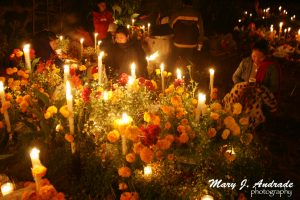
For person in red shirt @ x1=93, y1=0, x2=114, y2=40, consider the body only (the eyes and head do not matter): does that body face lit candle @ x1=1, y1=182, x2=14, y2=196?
yes

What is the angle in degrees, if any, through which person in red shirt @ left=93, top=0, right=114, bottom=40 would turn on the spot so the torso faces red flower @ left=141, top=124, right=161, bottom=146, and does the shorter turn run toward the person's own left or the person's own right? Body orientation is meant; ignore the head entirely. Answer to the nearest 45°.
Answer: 0° — they already face it

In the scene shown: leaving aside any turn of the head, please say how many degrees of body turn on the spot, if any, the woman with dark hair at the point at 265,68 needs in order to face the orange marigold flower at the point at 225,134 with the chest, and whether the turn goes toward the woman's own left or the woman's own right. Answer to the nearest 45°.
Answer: approximately 45° to the woman's own left

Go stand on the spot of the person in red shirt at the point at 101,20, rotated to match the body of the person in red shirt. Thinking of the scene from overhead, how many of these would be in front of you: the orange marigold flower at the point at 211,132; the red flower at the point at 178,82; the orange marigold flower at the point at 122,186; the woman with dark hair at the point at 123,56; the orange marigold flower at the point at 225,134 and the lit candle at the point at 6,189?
6

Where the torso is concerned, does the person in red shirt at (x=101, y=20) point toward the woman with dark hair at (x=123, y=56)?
yes

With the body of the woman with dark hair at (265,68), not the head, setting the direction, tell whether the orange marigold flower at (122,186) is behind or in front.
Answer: in front

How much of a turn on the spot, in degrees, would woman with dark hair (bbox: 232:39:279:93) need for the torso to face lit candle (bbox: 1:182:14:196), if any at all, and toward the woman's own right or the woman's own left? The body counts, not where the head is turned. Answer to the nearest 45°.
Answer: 0° — they already face it

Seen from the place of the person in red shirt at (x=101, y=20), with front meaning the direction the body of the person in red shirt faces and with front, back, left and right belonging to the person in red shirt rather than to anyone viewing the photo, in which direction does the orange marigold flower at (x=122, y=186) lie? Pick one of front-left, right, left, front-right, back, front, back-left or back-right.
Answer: front

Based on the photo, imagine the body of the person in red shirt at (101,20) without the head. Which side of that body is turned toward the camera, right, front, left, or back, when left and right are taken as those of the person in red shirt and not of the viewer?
front

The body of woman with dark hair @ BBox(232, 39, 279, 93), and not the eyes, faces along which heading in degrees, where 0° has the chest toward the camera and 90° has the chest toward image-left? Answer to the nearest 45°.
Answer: approximately 45°

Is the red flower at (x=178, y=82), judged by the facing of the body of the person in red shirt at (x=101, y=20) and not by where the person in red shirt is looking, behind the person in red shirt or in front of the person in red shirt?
in front

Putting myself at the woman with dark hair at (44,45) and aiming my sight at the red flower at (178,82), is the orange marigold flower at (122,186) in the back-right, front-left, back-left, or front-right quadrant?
front-right

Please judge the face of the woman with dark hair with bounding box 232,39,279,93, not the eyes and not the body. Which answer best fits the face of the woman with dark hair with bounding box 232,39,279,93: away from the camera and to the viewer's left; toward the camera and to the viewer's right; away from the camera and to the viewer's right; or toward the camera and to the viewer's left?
toward the camera and to the viewer's left

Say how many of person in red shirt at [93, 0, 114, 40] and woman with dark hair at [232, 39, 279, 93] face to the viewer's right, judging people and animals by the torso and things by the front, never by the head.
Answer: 0
